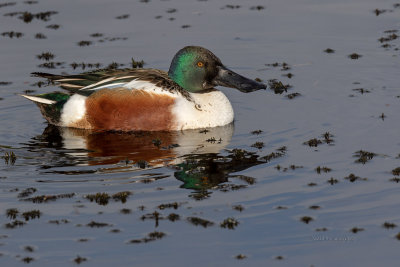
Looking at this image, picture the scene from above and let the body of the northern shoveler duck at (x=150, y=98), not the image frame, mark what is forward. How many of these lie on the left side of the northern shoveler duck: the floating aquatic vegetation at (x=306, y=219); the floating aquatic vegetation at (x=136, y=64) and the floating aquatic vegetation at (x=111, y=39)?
2

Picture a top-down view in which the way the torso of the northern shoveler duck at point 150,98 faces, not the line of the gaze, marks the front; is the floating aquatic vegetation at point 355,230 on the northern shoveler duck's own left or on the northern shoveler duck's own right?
on the northern shoveler duck's own right

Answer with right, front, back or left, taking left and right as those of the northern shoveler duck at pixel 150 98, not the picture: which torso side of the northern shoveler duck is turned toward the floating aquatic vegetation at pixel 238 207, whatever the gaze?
right

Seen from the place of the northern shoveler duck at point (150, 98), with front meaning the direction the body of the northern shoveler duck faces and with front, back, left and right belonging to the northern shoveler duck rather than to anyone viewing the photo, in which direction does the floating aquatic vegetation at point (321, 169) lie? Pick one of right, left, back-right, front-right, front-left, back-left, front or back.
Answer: front-right

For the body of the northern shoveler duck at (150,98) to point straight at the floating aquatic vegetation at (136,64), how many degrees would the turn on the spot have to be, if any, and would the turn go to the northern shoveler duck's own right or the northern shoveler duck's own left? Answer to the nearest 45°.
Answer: approximately 90° to the northern shoveler duck's own left

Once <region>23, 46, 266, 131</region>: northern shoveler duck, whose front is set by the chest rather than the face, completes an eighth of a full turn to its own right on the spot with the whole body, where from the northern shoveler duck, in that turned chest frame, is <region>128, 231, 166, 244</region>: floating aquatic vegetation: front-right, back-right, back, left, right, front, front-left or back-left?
front-right

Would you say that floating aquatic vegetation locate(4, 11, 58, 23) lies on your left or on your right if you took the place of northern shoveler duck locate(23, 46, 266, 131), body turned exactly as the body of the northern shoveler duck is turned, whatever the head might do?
on your left

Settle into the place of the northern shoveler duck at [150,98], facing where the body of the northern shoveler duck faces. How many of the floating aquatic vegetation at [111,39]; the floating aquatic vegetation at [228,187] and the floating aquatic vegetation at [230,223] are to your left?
1

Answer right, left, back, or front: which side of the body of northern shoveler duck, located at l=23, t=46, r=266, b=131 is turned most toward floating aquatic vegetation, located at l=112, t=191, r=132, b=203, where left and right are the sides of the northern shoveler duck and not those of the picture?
right

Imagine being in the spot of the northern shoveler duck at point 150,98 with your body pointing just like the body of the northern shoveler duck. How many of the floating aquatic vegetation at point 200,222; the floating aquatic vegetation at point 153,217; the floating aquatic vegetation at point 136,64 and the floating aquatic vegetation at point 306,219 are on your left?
1

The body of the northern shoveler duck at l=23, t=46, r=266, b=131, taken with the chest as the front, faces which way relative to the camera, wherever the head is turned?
to the viewer's right

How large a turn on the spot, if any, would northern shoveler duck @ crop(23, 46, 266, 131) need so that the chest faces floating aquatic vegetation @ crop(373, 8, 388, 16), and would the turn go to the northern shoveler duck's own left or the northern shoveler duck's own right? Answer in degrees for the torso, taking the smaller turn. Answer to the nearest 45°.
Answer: approximately 45° to the northern shoveler duck's own left

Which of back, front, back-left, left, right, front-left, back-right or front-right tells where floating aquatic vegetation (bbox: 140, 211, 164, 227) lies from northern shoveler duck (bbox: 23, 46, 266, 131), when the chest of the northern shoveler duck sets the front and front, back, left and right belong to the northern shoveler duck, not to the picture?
right

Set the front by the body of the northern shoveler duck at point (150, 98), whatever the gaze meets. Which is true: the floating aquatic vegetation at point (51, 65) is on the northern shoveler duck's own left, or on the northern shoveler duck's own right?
on the northern shoveler duck's own left

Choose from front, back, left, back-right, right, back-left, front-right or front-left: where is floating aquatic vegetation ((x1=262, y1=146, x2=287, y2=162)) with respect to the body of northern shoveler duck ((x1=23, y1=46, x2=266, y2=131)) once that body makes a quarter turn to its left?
back-right
